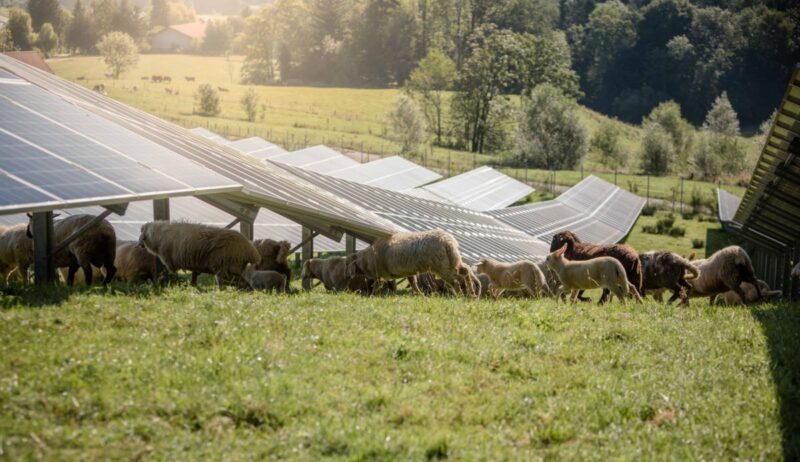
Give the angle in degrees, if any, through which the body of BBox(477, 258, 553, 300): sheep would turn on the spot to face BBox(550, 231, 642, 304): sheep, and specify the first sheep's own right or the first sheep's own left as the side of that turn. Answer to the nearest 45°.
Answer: approximately 180°

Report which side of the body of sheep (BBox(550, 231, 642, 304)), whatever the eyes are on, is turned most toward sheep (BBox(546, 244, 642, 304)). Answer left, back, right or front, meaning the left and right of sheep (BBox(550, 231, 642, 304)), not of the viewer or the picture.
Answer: left

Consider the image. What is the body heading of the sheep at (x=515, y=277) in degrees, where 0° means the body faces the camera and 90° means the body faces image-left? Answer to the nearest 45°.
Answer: approximately 90°

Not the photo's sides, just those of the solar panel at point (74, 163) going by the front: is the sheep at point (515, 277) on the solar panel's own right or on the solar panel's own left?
on the solar panel's own left
